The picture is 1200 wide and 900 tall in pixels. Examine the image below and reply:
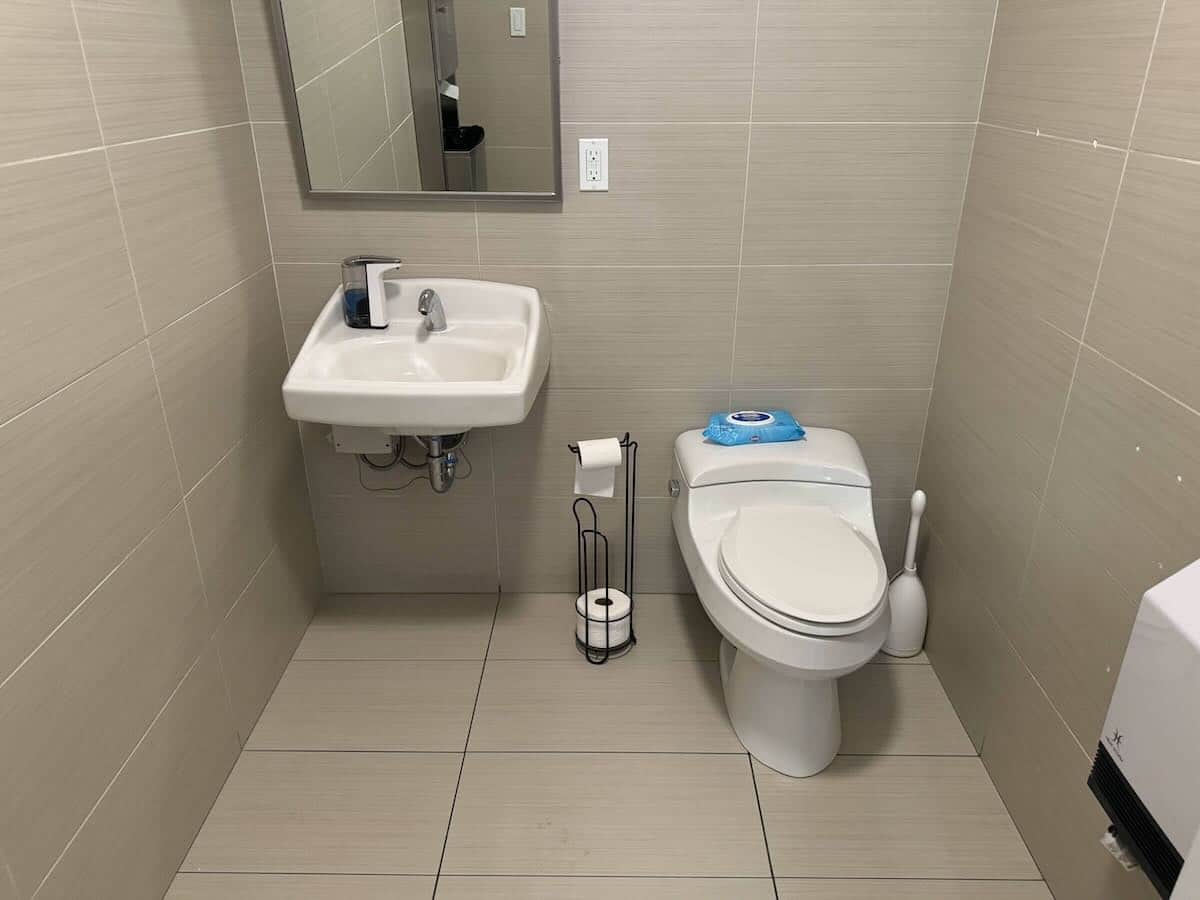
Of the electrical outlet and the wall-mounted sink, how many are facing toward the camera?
2

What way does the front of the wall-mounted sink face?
toward the camera

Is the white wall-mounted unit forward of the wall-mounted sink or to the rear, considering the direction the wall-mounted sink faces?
forward

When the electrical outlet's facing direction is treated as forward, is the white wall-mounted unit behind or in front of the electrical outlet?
in front

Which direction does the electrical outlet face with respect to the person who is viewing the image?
facing the viewer
